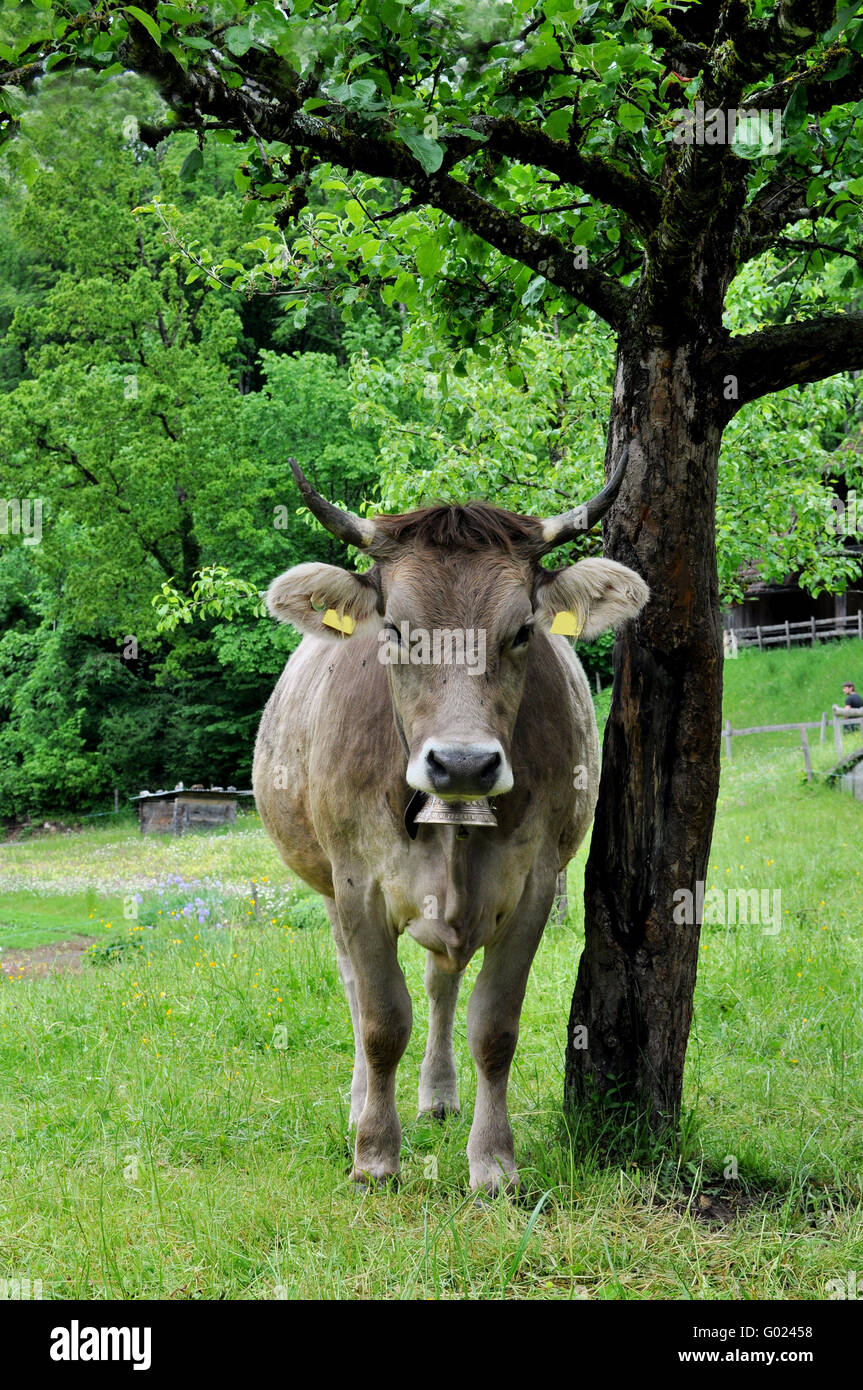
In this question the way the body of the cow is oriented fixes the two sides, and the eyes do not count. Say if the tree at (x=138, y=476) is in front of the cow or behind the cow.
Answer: behind

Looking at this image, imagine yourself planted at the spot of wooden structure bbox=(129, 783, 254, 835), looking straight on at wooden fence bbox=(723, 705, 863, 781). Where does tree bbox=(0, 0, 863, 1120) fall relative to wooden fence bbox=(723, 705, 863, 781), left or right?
right

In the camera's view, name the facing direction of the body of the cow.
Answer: toward the camera

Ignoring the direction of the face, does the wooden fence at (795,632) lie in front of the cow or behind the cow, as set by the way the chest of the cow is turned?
behind

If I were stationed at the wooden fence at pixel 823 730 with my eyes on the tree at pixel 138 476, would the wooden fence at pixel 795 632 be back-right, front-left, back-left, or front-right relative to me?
front-right

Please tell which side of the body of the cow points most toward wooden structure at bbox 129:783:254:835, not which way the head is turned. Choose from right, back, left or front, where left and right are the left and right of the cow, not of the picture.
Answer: back
